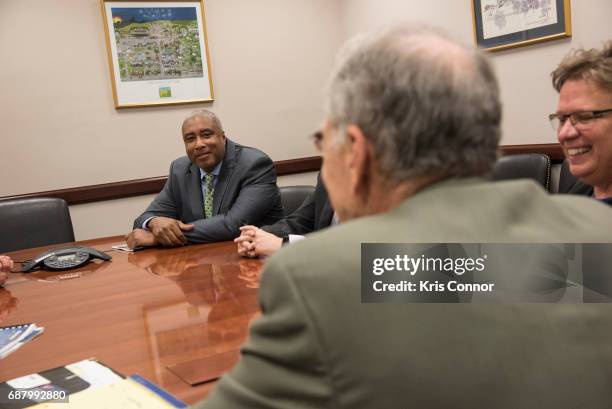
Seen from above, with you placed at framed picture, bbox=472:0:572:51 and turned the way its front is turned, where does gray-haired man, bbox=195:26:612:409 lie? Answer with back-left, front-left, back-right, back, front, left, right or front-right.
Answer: front-left

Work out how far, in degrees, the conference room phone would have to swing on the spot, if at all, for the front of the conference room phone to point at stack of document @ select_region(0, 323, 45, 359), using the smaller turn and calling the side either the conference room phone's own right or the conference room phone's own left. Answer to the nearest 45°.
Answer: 0° — it already faces it

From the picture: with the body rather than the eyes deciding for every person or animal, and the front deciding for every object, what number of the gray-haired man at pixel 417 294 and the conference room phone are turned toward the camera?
1

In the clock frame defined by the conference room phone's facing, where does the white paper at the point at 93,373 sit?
The white paper is roughly at 12 o'clock from the conference room phone.

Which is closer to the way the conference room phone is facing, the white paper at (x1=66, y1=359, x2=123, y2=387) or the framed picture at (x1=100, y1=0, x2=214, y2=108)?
the white paper

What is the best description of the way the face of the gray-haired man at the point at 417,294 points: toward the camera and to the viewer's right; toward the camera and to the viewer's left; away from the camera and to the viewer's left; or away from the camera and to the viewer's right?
away from the camera and to the viewer's left

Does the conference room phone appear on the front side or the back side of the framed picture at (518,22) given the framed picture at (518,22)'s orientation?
on the front side

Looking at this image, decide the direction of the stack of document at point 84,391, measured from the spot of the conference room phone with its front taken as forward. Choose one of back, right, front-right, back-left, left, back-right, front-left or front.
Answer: front

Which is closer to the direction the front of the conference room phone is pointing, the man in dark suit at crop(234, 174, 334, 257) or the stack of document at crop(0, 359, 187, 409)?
the stack of document

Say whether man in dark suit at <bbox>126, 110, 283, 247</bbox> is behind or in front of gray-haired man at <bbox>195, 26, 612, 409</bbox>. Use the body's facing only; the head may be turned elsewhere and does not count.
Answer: in front

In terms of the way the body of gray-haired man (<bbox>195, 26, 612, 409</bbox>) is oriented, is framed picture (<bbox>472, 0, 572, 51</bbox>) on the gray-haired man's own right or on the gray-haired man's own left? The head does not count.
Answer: on the gray-haired man's own right

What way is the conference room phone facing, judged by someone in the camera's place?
facing the viewer

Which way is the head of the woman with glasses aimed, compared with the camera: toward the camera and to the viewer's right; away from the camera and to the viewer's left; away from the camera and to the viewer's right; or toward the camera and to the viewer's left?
toward the camera and to the viewer's left

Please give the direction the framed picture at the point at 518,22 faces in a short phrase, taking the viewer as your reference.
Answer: facing the viewer and to the left of the viewer

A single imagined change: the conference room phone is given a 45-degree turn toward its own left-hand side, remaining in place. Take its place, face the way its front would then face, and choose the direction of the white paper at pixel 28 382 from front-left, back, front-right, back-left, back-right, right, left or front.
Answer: front-right
